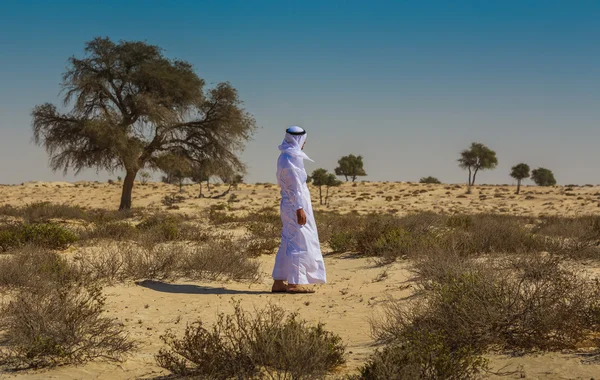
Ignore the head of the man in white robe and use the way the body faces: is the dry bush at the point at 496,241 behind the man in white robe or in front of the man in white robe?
in front

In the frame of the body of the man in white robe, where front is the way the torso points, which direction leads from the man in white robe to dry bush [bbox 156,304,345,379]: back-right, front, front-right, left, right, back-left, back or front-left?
right

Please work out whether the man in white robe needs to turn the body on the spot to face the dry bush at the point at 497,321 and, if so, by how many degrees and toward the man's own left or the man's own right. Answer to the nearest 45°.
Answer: approximately 45° to the man's own right

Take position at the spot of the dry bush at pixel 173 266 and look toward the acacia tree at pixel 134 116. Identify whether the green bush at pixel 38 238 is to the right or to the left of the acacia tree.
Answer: left

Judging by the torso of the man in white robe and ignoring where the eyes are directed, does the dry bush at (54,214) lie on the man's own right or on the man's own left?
on the man's own left

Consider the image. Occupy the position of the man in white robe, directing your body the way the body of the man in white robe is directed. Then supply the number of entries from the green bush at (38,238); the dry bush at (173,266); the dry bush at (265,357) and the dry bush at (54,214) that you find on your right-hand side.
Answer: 1

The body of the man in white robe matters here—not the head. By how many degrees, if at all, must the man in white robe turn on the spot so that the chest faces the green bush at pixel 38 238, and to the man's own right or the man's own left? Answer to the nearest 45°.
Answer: approximately 135° to the man's own left

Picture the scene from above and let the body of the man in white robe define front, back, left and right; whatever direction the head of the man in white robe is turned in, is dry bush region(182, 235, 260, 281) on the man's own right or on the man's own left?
on the man's own left

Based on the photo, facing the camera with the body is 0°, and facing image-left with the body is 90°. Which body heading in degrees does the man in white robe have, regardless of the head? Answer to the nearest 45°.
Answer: approximately 270°

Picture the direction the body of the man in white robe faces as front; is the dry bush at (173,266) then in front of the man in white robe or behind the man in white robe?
behind
